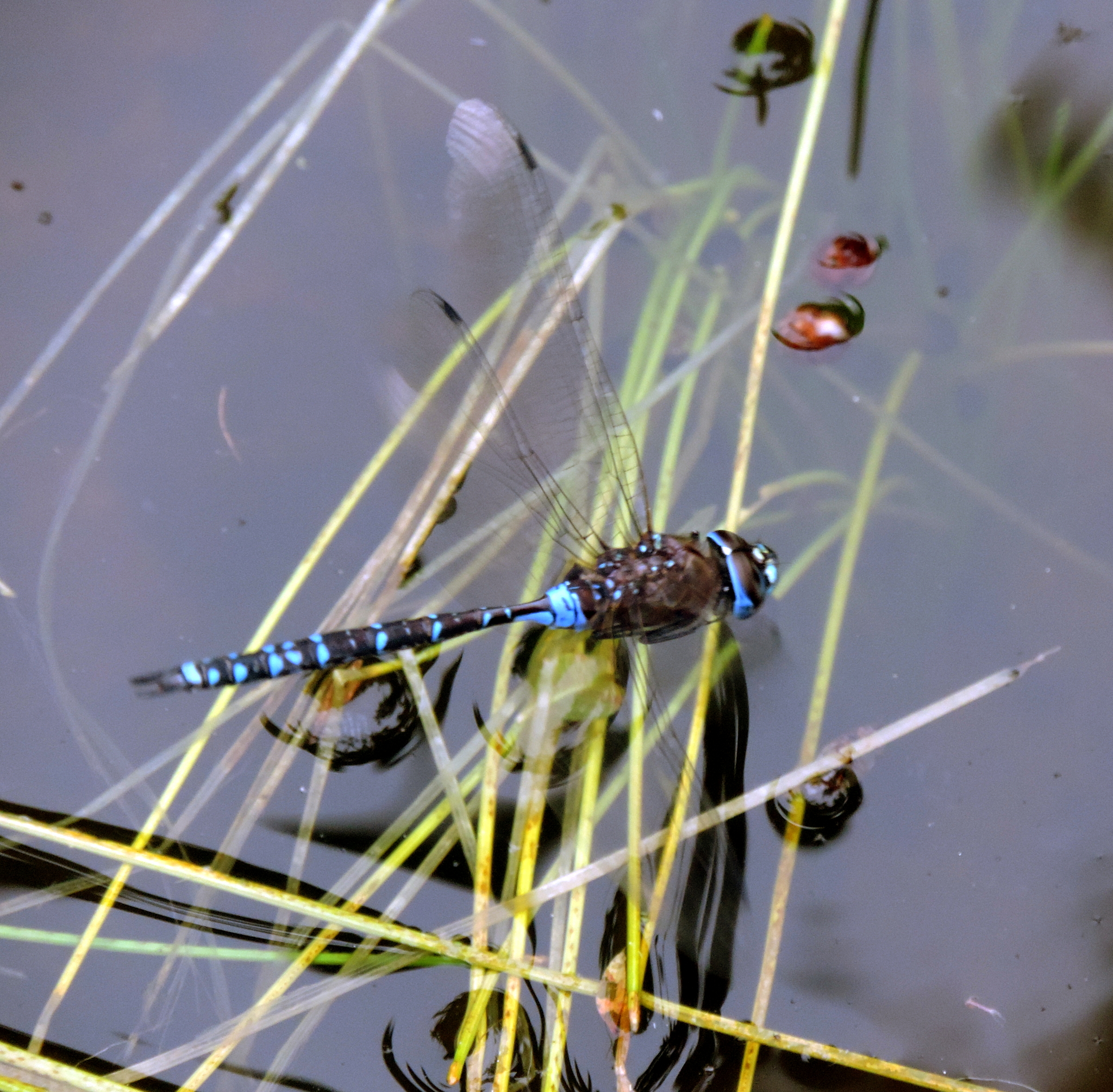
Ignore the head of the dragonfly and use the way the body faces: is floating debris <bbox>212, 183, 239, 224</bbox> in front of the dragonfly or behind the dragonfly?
behind

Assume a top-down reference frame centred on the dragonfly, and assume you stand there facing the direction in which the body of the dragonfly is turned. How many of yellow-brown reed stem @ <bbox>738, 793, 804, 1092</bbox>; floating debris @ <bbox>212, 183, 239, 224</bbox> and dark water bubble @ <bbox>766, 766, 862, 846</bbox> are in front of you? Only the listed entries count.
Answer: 2

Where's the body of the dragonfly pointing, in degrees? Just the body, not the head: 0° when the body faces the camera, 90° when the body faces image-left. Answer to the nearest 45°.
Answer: approximately 270°
